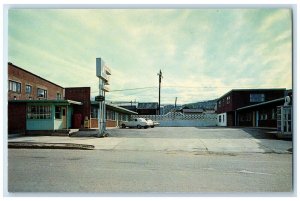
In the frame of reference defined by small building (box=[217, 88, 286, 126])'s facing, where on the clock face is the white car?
The white car is roughly at 12 o'clock from the small building.

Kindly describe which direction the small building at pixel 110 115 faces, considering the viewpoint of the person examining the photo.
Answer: facing the viewer and to the right of the viewer

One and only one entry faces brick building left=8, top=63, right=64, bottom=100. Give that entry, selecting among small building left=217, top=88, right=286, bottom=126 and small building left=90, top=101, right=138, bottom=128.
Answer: small building left=217, top=88, right=286, bottom=126

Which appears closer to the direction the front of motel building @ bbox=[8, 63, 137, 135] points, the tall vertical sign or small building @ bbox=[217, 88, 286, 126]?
the tall vertical sign

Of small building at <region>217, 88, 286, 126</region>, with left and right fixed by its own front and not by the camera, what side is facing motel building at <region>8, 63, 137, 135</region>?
front

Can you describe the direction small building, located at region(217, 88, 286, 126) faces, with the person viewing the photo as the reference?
facing the viewer and to the left of the viewer

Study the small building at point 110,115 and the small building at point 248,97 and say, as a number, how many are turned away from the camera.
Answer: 0

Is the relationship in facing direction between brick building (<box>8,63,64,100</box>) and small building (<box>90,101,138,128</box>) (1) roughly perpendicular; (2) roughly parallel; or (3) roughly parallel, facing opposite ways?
roughly parallel
